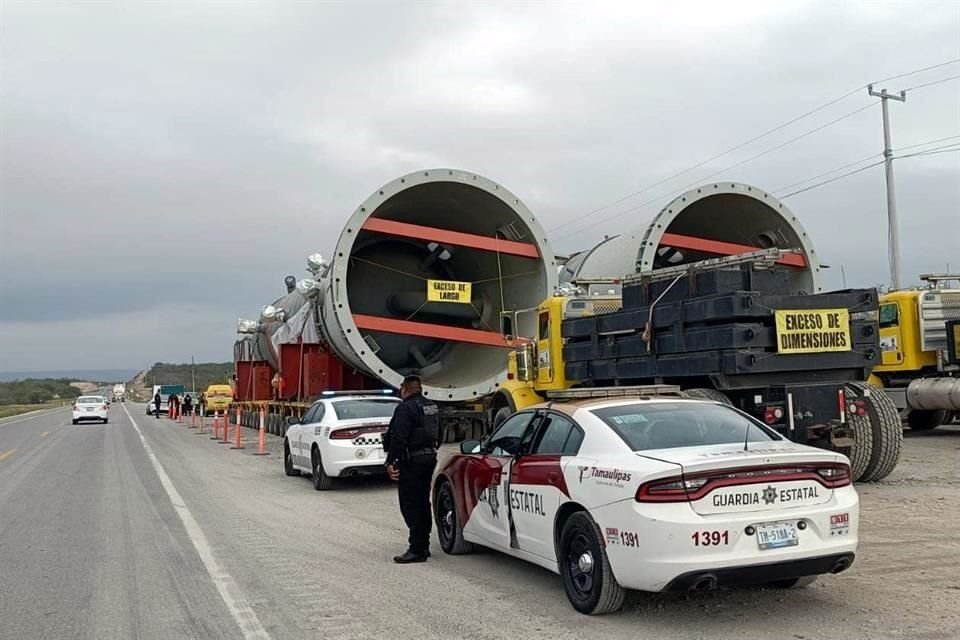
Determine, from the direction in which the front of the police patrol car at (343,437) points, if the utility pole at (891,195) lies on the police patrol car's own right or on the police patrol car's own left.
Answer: on the police patrol car's own right

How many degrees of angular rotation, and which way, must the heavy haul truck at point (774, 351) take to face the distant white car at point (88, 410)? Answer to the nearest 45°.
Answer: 0° — it already faces it

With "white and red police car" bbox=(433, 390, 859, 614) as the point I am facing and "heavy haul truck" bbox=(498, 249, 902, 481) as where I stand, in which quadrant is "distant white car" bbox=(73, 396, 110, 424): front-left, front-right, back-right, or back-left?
back-right

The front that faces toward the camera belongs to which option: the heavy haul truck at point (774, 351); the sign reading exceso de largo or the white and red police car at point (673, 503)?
the sign reading exceso de largo

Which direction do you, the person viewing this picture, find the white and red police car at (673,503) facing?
facing away from the viewer and to the left of the viewer

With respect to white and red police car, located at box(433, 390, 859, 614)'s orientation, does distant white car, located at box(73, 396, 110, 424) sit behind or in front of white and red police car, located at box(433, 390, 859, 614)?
in front

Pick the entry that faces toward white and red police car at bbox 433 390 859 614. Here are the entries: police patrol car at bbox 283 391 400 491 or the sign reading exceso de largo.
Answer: the sign reading exceso de largo

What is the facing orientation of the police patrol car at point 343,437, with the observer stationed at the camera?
facing away from the viewer and to the left of the viewer

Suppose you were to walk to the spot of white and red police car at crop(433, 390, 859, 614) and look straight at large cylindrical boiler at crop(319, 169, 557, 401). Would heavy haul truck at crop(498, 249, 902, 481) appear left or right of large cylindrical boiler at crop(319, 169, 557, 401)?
right

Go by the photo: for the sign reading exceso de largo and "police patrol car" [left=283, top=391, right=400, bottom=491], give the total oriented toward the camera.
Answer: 1
